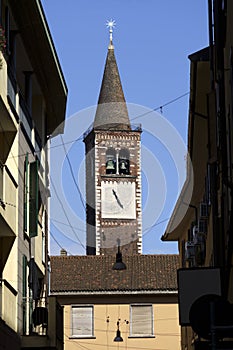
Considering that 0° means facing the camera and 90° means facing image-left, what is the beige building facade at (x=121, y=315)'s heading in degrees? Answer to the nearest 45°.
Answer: approximately 0°
